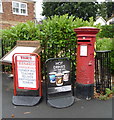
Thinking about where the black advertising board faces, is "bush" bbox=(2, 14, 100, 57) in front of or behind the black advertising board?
behind

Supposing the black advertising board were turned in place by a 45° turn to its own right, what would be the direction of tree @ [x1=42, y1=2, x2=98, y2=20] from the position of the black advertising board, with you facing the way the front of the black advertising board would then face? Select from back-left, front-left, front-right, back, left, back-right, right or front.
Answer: back-right

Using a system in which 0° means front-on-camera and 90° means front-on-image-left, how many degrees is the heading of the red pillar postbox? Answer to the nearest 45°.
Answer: approximately 0°

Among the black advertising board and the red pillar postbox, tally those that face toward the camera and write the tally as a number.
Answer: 2

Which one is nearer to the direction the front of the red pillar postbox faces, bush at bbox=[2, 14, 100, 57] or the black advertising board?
the black advertising board

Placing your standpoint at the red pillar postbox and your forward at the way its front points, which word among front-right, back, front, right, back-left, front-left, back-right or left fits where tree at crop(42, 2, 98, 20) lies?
back

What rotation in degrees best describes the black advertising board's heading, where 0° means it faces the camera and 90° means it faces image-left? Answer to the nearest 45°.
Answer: approximately 0°

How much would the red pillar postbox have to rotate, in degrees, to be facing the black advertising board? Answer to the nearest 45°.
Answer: approximately 90° to its right
